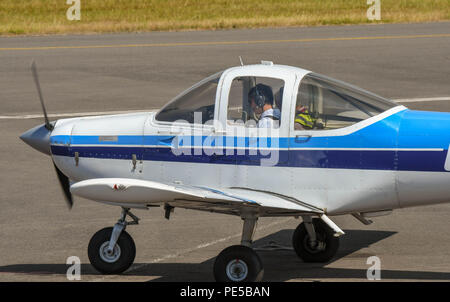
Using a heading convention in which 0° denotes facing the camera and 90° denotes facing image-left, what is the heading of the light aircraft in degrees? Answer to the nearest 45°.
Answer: approximately 90°

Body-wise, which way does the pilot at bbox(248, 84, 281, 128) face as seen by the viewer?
to the viewer's left

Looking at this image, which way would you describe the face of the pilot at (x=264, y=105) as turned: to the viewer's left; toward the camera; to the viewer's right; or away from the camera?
to the viewer's left
